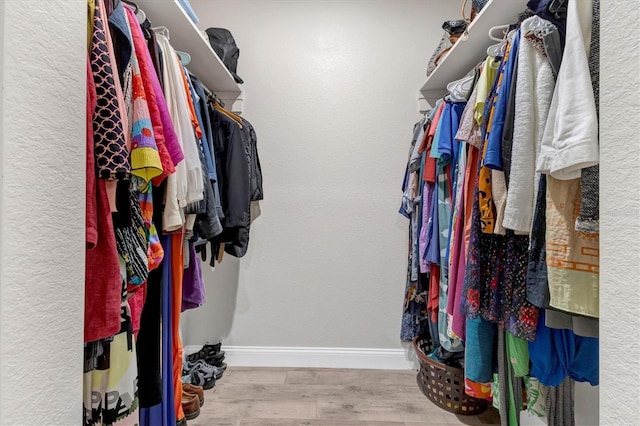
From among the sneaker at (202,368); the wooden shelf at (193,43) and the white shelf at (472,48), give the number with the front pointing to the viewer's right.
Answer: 2

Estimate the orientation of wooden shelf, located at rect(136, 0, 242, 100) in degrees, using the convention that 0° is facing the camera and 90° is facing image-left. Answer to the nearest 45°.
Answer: approximately 270°

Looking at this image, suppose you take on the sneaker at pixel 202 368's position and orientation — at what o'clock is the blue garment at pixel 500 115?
The blue garment is roughly at 2 o'clock from the sneaker.

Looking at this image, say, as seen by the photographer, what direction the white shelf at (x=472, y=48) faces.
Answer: facing to the left of the viewer

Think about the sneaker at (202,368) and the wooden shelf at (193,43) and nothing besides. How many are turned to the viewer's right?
2

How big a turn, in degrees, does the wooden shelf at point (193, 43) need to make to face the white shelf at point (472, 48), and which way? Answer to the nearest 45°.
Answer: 0° — it already faces it

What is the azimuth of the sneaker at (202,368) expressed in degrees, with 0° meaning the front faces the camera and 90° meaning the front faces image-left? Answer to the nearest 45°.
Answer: approximately 270°
